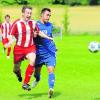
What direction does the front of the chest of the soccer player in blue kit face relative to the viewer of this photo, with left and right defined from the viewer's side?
facing the viewer and to the right of the viewer

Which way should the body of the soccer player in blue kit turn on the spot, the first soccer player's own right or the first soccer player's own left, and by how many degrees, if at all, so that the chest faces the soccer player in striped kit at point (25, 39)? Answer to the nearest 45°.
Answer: approximately 135° to the first soccer player's own right

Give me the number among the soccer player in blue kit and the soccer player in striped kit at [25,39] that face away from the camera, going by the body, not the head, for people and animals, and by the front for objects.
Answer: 0

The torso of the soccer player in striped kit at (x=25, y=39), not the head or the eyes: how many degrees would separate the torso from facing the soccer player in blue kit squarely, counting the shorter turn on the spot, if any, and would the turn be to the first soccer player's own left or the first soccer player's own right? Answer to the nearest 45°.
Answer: approximately 45° to the first soccer player's own left
